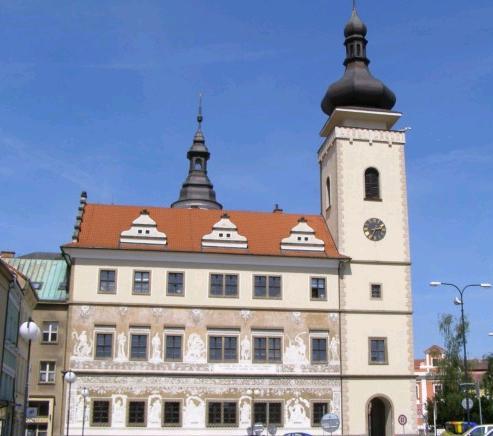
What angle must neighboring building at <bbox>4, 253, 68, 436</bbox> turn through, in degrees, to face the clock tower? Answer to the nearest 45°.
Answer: approximately 90° to its left

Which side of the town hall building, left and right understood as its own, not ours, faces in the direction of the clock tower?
left

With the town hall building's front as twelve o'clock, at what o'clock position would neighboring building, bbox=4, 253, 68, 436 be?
The neighboring building is roughly at 3 o'clock from the town hall building.

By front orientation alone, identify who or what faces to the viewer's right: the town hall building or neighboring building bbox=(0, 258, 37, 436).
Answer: the neighboring building

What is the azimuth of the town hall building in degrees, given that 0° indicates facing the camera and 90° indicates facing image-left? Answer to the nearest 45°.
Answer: approximately 0°

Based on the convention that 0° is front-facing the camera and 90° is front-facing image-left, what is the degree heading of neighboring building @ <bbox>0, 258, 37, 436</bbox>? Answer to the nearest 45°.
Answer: approximately 270°

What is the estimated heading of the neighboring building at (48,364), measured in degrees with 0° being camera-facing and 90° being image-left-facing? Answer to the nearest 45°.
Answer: approximately 0°
